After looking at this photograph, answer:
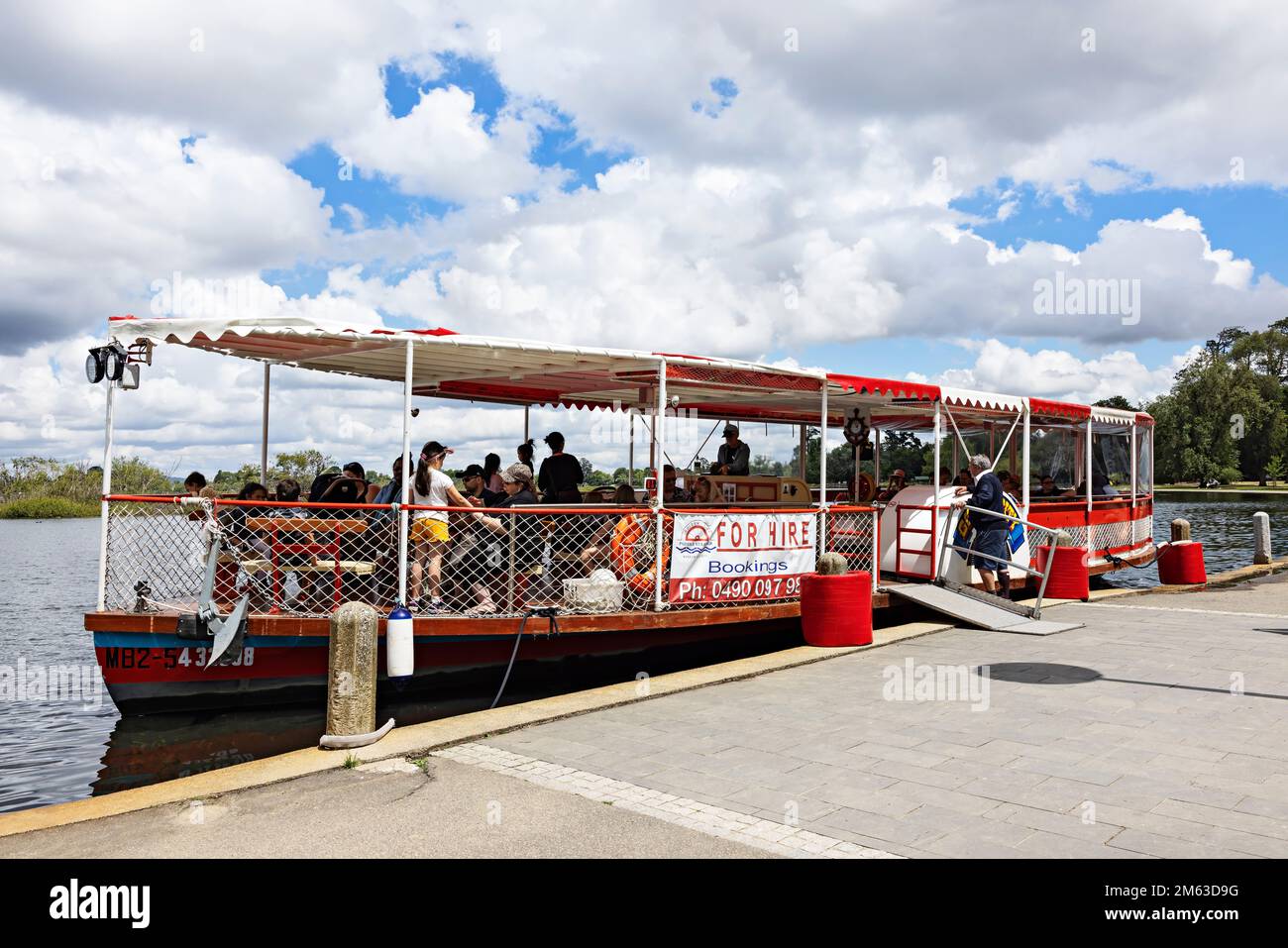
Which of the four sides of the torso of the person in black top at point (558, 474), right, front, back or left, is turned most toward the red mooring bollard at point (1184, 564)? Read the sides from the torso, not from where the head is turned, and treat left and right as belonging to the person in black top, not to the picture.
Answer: right

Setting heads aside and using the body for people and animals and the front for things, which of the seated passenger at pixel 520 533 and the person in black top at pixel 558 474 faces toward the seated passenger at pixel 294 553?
the seated passenger at pixel 520 533

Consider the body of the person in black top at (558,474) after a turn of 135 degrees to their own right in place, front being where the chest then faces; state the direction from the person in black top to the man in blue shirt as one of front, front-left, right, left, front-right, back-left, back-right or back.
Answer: front-left

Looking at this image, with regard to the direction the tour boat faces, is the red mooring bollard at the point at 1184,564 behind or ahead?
behind

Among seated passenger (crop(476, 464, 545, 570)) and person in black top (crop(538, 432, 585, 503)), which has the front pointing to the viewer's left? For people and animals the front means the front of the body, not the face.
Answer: the seated passenger

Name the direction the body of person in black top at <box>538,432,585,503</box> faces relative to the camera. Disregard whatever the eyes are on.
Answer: away from the camera

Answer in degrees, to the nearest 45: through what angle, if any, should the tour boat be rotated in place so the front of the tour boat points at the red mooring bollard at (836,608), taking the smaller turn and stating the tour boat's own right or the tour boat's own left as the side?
approximately 135° to the tour boat's own left

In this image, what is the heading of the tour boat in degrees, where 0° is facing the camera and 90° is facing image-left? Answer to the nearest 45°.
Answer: approximately 45°

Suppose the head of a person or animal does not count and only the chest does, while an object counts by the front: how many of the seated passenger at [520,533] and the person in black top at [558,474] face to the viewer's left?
1

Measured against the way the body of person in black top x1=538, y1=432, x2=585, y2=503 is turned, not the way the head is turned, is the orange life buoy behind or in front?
behind
